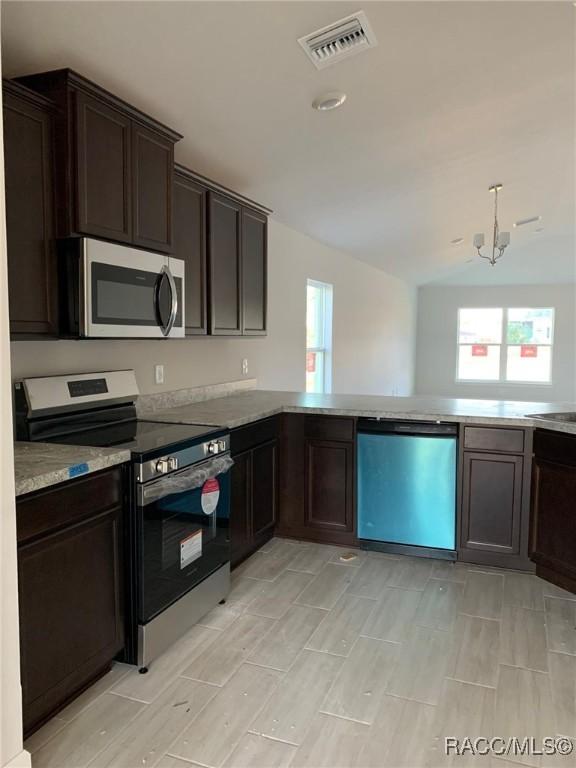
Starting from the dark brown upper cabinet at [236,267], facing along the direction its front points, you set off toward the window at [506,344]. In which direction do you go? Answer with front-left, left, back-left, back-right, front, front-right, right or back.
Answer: left

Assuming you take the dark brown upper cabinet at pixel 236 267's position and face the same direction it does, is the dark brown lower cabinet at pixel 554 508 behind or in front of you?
in front

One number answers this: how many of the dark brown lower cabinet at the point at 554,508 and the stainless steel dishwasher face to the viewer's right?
0

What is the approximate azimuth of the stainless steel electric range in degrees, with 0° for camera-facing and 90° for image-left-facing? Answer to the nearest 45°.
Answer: approximately 315°

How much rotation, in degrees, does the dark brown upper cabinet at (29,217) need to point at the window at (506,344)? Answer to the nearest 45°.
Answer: approximately 90° to its left

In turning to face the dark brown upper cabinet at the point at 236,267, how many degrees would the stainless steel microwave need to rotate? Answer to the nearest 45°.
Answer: approximately 90° to its left

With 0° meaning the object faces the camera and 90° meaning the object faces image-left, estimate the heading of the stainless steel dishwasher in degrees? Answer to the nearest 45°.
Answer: approximately 0°

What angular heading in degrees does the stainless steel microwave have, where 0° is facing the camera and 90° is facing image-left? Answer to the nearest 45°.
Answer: approximately 315°

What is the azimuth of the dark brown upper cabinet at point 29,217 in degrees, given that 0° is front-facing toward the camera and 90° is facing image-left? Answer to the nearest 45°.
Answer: approximately 315°

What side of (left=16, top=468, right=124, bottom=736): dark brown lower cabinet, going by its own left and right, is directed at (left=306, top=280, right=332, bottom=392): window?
left

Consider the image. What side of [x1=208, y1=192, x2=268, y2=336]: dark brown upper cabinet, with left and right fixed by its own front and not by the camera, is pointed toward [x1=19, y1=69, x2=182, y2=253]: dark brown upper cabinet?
right

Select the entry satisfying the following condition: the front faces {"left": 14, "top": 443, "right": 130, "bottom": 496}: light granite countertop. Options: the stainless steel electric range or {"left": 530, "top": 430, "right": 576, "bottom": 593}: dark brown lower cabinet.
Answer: the dark brown lower cabinet
